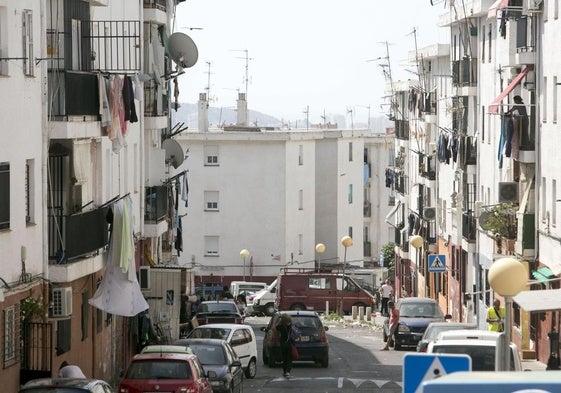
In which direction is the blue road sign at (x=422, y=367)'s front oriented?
toward the camera

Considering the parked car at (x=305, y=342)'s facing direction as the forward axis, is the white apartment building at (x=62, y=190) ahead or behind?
behind

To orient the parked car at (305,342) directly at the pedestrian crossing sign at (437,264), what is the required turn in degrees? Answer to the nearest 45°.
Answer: approximately 45° to its right

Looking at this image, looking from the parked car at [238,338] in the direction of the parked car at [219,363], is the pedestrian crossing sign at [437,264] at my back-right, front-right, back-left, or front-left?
back-left

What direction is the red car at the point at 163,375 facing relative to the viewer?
away from the camera

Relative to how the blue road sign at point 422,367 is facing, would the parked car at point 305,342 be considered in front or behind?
behind

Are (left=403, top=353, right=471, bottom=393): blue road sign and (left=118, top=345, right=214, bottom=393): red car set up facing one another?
no

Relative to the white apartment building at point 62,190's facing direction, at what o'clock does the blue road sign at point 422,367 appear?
The blue road sign is roughly at 1 o'clock from the white apartment building.

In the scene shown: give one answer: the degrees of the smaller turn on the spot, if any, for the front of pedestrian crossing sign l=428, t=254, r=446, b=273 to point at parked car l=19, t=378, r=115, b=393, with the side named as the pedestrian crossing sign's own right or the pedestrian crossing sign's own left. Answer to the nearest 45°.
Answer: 0° — it already faces it

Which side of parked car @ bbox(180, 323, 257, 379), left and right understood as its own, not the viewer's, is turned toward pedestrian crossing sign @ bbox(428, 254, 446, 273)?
back

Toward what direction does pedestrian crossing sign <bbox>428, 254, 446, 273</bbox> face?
toward the camera

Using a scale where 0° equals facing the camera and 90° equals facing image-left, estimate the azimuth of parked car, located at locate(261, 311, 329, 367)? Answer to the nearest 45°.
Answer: approximately 180°

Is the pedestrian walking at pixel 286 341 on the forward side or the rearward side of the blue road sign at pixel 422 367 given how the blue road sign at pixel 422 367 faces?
on the rearward side

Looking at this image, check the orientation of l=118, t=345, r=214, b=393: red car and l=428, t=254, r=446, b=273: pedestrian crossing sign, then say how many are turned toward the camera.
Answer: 1
